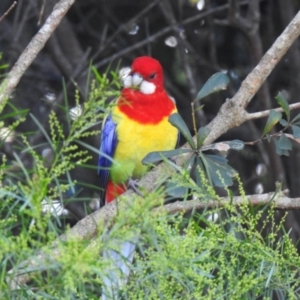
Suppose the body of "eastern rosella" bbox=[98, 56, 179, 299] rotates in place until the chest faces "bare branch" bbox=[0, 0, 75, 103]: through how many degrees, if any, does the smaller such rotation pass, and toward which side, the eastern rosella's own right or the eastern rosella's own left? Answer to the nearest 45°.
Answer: approximately 45° to the eastern rosella's own right
